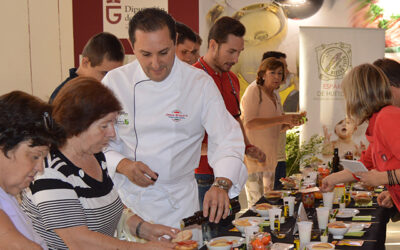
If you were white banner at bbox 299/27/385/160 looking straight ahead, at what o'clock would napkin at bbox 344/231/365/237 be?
The napkin is roughly at 12 o'clock from the white banner.

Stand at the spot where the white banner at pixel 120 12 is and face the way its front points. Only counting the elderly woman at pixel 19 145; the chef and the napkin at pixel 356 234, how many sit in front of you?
3

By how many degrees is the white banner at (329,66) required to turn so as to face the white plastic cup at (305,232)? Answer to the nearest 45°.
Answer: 0° — it already faces it

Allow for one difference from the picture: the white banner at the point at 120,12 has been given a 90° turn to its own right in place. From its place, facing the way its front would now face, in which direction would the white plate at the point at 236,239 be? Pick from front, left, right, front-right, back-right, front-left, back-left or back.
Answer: left

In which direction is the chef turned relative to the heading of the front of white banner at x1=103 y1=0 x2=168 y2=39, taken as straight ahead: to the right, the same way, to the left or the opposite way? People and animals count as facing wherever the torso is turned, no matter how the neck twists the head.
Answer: the same way

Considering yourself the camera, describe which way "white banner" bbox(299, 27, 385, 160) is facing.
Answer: facing the viewer

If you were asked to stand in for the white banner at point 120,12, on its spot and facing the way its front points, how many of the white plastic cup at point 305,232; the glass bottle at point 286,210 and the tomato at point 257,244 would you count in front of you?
3

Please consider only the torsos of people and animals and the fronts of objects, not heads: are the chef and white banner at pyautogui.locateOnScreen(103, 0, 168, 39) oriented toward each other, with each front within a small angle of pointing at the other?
no

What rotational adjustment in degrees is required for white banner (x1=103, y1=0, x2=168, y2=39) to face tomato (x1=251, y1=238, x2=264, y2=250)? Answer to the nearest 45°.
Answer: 0° — it already faces it

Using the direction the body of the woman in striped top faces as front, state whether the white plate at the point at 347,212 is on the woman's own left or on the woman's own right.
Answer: on the woman's own left

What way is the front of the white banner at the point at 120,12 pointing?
toward the camera

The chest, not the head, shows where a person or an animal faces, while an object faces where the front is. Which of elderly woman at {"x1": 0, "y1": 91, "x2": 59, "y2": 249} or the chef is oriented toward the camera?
the chef

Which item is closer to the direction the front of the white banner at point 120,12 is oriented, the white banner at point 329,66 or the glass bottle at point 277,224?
the glass bottle

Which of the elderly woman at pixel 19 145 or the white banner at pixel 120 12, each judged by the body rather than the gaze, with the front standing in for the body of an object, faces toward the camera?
the white banner

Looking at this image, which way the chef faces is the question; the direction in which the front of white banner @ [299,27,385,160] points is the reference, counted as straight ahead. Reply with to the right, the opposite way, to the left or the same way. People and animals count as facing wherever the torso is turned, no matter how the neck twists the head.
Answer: the same way

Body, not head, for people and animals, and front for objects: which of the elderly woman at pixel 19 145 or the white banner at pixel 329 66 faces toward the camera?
the white banner

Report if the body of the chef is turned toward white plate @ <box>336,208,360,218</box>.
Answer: no

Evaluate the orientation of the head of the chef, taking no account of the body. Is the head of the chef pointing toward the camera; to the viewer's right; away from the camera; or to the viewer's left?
toward the camera

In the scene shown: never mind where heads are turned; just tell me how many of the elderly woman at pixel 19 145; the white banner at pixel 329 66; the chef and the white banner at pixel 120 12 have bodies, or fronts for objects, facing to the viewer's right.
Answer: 1

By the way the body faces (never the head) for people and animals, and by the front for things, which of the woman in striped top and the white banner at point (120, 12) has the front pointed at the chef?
the white banner
